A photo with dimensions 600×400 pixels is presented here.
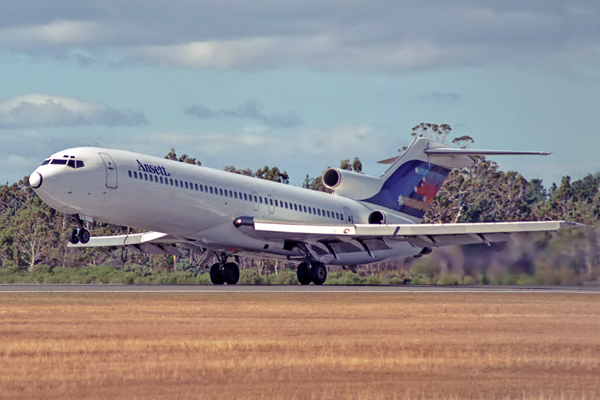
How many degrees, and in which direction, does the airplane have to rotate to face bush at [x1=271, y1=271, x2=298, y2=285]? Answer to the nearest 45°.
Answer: approximately 135° to its right

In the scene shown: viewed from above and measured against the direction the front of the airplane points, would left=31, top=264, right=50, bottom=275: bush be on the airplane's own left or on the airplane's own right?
on the airplane's own right

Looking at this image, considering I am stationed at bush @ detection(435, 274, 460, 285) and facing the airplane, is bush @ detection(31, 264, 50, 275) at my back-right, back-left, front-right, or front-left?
front-right

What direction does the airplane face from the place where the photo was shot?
facing the viewer and to the left of the viewer
